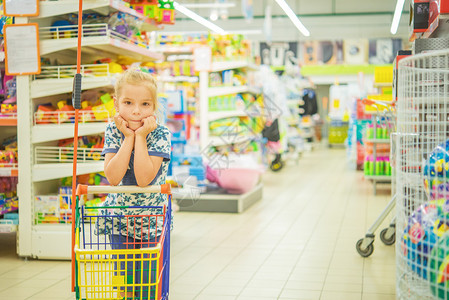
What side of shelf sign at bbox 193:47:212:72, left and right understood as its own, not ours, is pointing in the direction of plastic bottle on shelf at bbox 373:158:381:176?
left

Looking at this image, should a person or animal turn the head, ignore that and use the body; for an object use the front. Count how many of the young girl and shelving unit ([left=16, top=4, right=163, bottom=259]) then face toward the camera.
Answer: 1

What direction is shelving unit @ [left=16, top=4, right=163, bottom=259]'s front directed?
to the viewer's right

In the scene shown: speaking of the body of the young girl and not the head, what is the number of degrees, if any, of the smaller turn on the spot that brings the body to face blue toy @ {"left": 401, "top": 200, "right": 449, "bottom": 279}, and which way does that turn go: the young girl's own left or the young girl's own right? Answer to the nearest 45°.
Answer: approximately 90° to the young girl's own left
